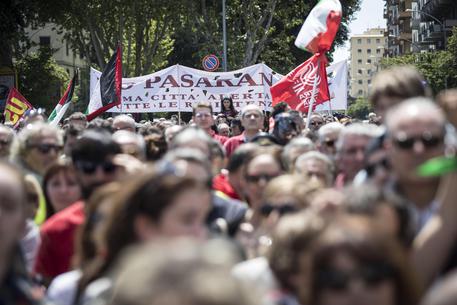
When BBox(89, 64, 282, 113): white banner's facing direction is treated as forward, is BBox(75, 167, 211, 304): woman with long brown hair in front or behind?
in front

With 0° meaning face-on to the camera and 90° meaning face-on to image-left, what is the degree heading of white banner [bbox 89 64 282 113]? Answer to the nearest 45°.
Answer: approximately 0°

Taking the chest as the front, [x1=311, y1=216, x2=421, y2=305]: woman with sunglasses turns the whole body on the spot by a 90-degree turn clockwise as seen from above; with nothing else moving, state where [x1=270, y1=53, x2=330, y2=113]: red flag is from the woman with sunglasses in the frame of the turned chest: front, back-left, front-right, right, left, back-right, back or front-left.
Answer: right

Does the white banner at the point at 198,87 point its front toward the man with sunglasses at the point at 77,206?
yes

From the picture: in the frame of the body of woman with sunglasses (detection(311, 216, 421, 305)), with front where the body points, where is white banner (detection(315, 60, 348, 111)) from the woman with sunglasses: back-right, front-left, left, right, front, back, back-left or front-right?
back

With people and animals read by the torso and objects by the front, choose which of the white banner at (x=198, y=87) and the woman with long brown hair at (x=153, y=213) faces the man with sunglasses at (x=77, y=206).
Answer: the white banner

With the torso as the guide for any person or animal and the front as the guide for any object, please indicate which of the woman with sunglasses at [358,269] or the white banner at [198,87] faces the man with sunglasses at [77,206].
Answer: the white banner

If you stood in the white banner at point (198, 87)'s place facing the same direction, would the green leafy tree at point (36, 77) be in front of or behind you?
behind

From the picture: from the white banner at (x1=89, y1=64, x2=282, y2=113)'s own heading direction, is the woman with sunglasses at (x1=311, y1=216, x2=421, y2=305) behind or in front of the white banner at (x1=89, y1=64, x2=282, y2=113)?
in front

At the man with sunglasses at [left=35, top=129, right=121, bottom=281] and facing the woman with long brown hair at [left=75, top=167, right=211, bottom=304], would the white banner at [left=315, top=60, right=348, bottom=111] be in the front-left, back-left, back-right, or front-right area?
back-left
